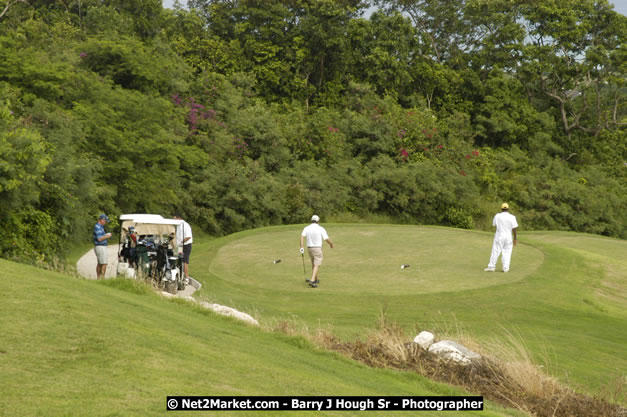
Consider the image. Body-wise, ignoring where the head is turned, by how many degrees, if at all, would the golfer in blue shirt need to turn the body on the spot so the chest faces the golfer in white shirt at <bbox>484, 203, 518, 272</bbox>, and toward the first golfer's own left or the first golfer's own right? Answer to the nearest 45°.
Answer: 0° — they already face them

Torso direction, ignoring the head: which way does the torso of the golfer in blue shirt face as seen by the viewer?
to the viewer's right

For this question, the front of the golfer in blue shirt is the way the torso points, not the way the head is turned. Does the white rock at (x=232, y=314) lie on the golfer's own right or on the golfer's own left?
on the golfer's own right

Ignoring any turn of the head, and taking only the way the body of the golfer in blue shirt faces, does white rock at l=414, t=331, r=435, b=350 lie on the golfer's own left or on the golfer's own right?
on the golfer's own right

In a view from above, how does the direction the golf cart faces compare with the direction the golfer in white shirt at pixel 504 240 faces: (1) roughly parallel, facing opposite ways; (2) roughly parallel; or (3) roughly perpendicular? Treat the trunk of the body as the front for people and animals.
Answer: roughly parallel

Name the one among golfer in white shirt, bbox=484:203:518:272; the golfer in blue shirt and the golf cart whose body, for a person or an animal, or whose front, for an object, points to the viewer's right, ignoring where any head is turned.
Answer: the golfer in blue shirt

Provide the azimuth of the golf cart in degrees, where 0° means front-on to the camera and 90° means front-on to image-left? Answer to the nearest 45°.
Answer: approximately 135°

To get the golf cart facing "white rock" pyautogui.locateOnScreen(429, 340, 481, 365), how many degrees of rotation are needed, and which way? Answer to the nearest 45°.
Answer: approximately 180°
